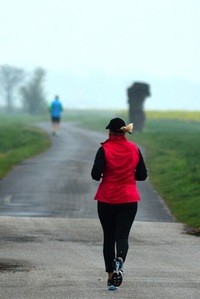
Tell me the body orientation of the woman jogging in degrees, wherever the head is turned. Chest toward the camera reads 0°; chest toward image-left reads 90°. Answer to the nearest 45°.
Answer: approximately 180°
